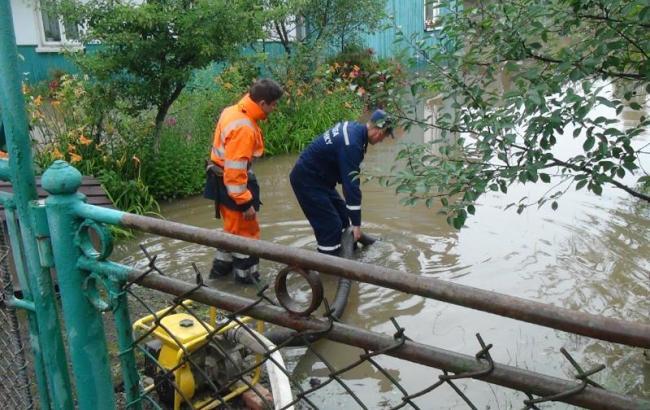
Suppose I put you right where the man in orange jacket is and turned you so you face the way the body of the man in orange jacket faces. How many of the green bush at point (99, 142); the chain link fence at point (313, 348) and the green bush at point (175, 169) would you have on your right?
1

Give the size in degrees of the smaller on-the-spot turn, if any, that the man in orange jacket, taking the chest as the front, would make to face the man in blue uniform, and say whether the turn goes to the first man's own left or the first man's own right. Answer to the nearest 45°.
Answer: approximately 45° to the first man's own left

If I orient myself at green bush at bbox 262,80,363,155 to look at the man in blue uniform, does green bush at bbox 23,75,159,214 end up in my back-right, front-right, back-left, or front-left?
front-right

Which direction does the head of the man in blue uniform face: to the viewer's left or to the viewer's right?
to the viewer's right

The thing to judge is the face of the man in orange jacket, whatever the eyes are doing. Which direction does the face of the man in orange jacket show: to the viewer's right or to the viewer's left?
to the viewer's right

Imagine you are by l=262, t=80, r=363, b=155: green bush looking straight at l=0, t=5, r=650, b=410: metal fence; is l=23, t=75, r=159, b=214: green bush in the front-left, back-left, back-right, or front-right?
front-right

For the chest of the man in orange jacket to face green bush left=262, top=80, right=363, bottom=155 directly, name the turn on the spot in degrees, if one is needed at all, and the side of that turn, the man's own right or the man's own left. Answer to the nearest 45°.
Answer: approximately 90° to the man's own left

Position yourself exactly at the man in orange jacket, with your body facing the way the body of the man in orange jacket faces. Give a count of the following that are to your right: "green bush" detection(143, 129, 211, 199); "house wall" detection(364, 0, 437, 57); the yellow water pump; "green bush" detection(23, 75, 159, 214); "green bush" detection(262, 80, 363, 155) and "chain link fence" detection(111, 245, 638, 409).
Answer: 2

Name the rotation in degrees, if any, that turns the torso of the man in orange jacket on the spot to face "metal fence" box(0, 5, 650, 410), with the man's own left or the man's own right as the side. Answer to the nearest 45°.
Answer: approximately 90° to the man's own right

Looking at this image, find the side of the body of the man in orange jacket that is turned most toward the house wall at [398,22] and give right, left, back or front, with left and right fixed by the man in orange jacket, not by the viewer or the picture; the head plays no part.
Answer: left

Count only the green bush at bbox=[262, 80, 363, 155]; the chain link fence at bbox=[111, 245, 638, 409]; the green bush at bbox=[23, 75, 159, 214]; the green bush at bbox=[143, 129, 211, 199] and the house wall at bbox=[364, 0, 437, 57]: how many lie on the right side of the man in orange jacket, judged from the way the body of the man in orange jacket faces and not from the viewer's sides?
1

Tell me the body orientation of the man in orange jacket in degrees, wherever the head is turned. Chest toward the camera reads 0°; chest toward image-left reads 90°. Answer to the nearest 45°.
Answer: approximately 270°

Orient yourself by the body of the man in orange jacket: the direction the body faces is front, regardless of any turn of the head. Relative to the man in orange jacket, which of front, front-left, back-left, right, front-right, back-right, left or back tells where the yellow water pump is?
right
